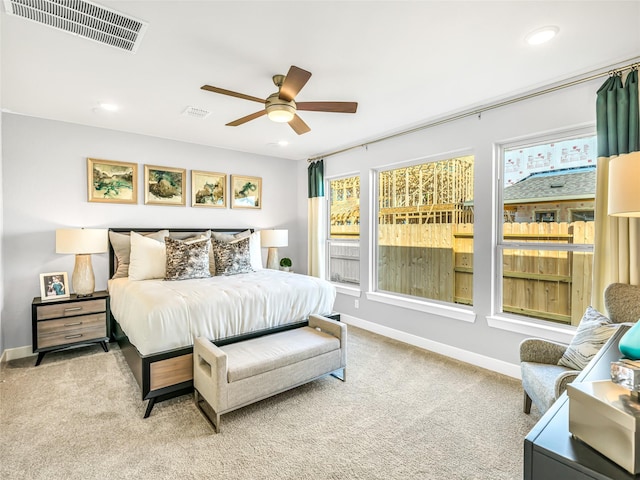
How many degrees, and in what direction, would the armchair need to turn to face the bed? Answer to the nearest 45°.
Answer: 0° — it already faces it

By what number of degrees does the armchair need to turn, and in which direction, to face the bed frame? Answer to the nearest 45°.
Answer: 0° — it already faces it

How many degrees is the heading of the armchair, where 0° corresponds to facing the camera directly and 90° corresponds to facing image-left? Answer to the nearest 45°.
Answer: approximately 45°
